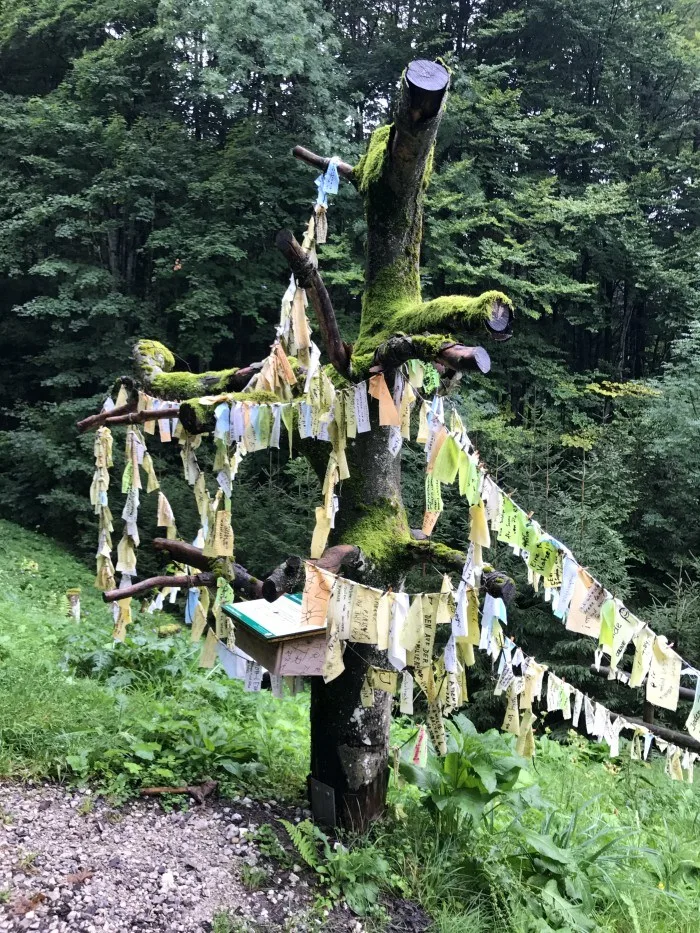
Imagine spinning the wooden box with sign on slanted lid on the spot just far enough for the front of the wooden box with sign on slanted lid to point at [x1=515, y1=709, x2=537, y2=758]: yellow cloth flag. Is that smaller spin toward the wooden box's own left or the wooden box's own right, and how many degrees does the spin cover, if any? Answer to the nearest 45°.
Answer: approximately 135° to the wooden box's own left

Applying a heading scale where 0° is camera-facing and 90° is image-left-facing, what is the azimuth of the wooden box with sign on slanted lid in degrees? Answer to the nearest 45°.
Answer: approximately 45°

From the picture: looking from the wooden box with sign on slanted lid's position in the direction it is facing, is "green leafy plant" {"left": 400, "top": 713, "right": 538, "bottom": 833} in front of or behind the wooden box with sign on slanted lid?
behind

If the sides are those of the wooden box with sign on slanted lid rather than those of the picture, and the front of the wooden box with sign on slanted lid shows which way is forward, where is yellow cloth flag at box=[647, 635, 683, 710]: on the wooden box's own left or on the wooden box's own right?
on the wooden box's own left
